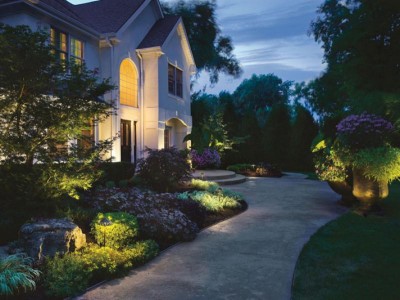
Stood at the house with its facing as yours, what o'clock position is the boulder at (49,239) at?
The boulder is roughly at 2 o'clock from the house.

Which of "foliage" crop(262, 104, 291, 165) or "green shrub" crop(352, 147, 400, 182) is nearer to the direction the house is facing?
the green shrub

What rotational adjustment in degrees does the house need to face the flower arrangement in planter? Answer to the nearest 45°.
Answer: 0° — it already faces it

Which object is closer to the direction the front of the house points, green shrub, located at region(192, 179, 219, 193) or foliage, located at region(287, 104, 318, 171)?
the green shrub

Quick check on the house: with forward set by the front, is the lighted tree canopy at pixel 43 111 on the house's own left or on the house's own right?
on the house's own right

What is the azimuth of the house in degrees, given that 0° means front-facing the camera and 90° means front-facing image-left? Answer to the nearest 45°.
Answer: approximately 315°

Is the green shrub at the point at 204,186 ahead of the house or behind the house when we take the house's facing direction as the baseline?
ahead

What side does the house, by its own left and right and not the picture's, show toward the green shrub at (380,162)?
front

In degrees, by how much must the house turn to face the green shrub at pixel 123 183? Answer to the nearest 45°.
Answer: approximately 45° to its right

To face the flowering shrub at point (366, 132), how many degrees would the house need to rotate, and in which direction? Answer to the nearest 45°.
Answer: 0° — it already faces it

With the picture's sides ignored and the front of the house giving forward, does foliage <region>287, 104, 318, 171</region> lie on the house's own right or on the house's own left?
on the house's own left

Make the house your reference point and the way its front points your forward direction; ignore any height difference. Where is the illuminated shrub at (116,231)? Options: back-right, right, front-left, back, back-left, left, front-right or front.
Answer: front-right
